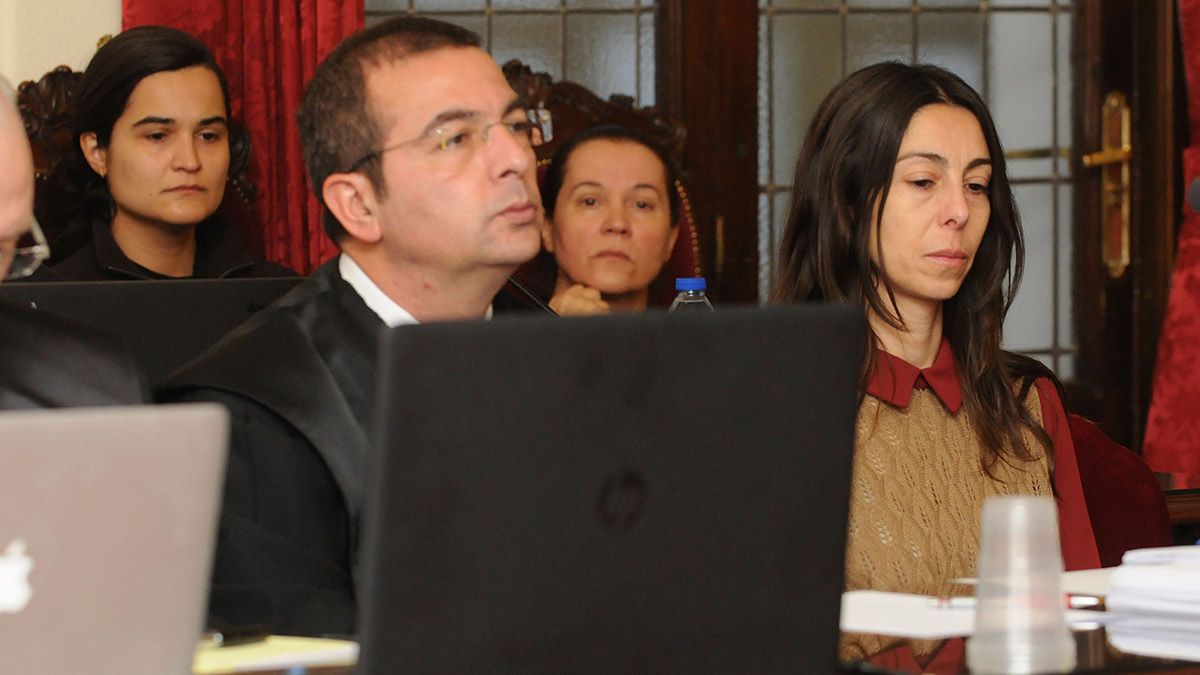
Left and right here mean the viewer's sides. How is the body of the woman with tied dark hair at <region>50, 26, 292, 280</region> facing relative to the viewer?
facing the viewer and to the right of the viewer

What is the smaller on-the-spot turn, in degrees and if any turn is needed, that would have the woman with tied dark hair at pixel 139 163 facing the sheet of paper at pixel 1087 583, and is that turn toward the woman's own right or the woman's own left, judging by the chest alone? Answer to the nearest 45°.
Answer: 0° — they already face it

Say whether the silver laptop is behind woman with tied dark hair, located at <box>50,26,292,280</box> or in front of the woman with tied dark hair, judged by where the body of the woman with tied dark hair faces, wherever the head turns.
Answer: in front

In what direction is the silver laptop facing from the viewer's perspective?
away from the camera

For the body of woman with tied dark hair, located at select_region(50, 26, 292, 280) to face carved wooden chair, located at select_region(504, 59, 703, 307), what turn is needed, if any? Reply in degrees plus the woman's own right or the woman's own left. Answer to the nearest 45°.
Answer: approximately 45° to the woman's own left

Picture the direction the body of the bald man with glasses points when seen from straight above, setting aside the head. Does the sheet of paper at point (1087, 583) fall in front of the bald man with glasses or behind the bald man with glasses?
in front

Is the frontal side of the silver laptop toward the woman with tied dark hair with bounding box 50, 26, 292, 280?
yes

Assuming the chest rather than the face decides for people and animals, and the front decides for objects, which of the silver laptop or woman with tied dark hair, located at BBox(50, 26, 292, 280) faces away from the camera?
the silver laptop
